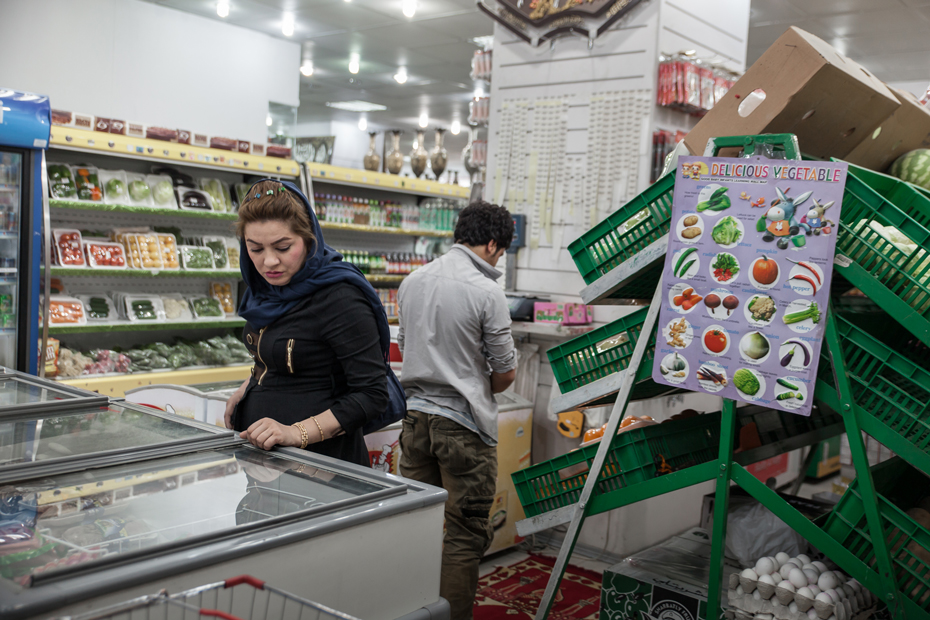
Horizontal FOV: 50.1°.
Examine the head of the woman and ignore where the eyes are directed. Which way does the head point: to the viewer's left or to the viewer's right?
to the viewer's left

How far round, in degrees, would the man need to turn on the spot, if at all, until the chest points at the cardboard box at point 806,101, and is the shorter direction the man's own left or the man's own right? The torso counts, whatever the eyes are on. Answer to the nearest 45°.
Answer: approximately 90° to the man's own right

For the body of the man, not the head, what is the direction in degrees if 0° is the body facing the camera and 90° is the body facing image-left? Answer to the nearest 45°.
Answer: approximately 225°

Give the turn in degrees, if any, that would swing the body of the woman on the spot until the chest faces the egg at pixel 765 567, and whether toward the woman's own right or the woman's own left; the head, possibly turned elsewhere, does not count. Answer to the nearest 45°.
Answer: approximately 135° to the woman's own left

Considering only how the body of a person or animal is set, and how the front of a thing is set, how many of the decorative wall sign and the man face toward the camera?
1

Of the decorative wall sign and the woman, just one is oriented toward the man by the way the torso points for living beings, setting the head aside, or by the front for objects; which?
the decorative wall sign

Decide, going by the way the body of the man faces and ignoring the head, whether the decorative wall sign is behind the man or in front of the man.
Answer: in front

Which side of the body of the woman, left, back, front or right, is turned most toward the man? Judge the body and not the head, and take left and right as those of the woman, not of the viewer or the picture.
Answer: back

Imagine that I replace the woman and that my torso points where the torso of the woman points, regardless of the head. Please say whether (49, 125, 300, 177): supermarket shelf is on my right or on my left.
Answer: on my right

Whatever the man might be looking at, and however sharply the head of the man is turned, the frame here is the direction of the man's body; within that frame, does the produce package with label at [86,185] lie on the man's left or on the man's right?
on the man's left

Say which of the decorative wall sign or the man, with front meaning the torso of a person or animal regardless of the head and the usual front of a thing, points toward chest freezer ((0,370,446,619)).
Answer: the decorative wall sign

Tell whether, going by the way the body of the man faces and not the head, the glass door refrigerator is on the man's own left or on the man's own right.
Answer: on the man's own left
